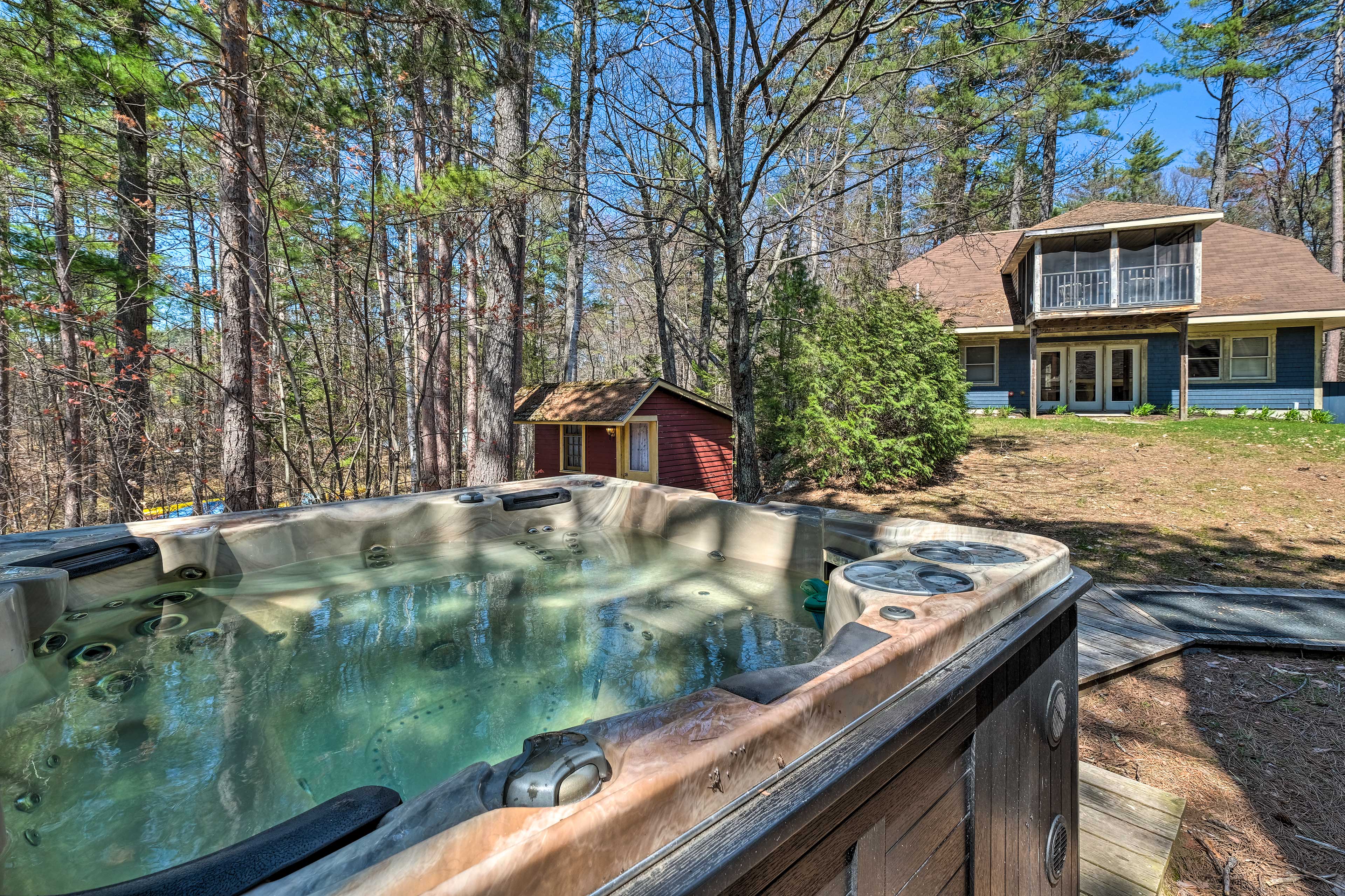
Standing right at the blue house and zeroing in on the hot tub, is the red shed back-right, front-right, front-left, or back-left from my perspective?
front-right

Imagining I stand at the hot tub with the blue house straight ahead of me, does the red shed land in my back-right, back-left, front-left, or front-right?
front-left

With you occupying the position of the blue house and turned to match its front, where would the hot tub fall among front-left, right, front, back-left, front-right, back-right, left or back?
front

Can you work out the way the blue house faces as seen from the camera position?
facing the viewer

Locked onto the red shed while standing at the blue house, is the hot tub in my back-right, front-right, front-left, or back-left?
front-left

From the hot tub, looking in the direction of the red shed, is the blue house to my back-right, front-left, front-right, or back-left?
front-right

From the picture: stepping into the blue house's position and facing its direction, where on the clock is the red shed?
The red shed is roughly at 1 o'clock from the blue house.

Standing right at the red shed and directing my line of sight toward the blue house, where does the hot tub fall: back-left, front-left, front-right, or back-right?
back-right
